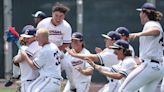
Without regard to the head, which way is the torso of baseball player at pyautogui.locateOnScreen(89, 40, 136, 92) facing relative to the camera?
to the viewer's left

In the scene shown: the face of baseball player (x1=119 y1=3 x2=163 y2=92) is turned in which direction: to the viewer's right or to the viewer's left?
to the viewer's left

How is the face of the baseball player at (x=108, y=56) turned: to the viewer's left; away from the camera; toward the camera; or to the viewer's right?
to the viewer's left

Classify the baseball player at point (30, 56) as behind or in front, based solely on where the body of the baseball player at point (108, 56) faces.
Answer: in front

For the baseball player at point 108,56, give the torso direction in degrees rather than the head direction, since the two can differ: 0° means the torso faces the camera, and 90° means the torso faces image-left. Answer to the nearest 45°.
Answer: approximately 90°

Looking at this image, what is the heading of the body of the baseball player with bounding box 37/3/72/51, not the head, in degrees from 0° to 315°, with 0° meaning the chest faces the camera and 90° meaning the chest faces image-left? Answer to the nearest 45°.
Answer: approximately 0°

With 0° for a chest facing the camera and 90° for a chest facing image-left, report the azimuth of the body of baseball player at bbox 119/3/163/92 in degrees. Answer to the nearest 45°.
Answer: approximately 90°
